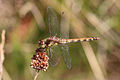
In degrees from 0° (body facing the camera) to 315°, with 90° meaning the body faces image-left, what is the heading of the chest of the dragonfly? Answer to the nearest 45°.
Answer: approximately 90°
